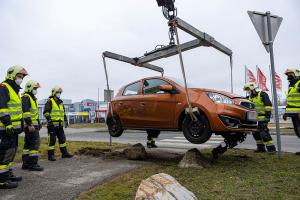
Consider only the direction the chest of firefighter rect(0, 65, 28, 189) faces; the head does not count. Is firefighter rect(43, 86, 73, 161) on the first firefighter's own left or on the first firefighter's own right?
on the first firefighter's own left

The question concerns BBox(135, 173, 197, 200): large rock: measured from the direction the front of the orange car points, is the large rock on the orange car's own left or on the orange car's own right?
on the orange car's own right

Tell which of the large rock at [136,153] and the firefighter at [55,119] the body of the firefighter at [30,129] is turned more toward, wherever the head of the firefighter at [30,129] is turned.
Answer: the large rock

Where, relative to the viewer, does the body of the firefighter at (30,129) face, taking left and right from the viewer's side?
facing to the right of the viewer

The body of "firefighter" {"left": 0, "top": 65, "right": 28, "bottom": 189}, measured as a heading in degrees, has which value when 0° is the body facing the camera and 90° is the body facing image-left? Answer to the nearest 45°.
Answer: approximately 270°

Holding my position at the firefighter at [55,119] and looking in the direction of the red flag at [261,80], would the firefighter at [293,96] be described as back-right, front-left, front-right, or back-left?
front-right

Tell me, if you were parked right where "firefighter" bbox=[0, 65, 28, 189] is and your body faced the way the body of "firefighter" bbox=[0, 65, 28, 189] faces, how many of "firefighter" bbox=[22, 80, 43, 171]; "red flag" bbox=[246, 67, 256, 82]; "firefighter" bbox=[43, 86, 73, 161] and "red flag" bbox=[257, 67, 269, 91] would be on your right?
0

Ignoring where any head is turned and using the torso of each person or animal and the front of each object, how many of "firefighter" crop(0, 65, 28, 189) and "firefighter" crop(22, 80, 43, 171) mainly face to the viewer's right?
2

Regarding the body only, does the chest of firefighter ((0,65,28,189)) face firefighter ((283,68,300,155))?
yes

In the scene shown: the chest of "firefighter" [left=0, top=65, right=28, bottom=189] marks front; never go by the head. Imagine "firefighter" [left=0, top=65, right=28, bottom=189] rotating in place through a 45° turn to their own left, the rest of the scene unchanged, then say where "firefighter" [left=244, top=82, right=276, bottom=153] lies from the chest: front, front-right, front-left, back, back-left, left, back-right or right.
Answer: front-right

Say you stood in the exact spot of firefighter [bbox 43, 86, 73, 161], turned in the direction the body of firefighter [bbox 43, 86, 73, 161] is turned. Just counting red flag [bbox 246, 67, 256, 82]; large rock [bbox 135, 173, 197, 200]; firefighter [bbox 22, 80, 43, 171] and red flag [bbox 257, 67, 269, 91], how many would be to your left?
2

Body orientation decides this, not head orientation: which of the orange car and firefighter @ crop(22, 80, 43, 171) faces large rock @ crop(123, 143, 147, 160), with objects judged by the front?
the firefighter

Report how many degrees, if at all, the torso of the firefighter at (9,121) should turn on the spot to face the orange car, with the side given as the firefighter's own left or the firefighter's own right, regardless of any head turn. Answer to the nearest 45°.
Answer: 0° — they already face it

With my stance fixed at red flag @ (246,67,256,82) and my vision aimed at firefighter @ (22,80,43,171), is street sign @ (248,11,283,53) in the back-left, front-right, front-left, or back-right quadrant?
front-left

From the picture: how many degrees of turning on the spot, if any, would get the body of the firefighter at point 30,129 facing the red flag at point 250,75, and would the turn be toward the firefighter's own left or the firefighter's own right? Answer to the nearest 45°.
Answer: approximately 45° to the firefighter's own left

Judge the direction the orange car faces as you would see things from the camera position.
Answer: facing the viewer and to the right of the viewer

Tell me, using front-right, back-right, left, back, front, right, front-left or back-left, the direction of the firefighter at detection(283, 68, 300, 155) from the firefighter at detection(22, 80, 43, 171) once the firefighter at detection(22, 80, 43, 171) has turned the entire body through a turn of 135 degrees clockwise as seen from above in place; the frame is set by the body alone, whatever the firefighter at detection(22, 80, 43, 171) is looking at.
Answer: back-left
